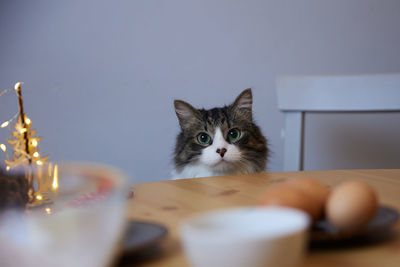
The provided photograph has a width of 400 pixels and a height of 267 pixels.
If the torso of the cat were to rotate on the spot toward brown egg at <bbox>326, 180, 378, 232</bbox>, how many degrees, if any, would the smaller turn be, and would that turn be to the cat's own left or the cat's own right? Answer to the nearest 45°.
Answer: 0° — it already faces it

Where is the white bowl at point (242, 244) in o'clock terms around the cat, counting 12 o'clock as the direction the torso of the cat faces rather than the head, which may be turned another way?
The white bowl is roughly at 12 o'clock from the cat.

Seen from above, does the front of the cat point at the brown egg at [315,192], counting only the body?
yes

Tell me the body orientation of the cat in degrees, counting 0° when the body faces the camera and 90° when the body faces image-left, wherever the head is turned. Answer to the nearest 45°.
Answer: approximately 0°

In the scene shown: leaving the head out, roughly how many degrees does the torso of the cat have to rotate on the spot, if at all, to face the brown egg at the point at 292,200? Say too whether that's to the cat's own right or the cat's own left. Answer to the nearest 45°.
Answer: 0° — it already faces it
